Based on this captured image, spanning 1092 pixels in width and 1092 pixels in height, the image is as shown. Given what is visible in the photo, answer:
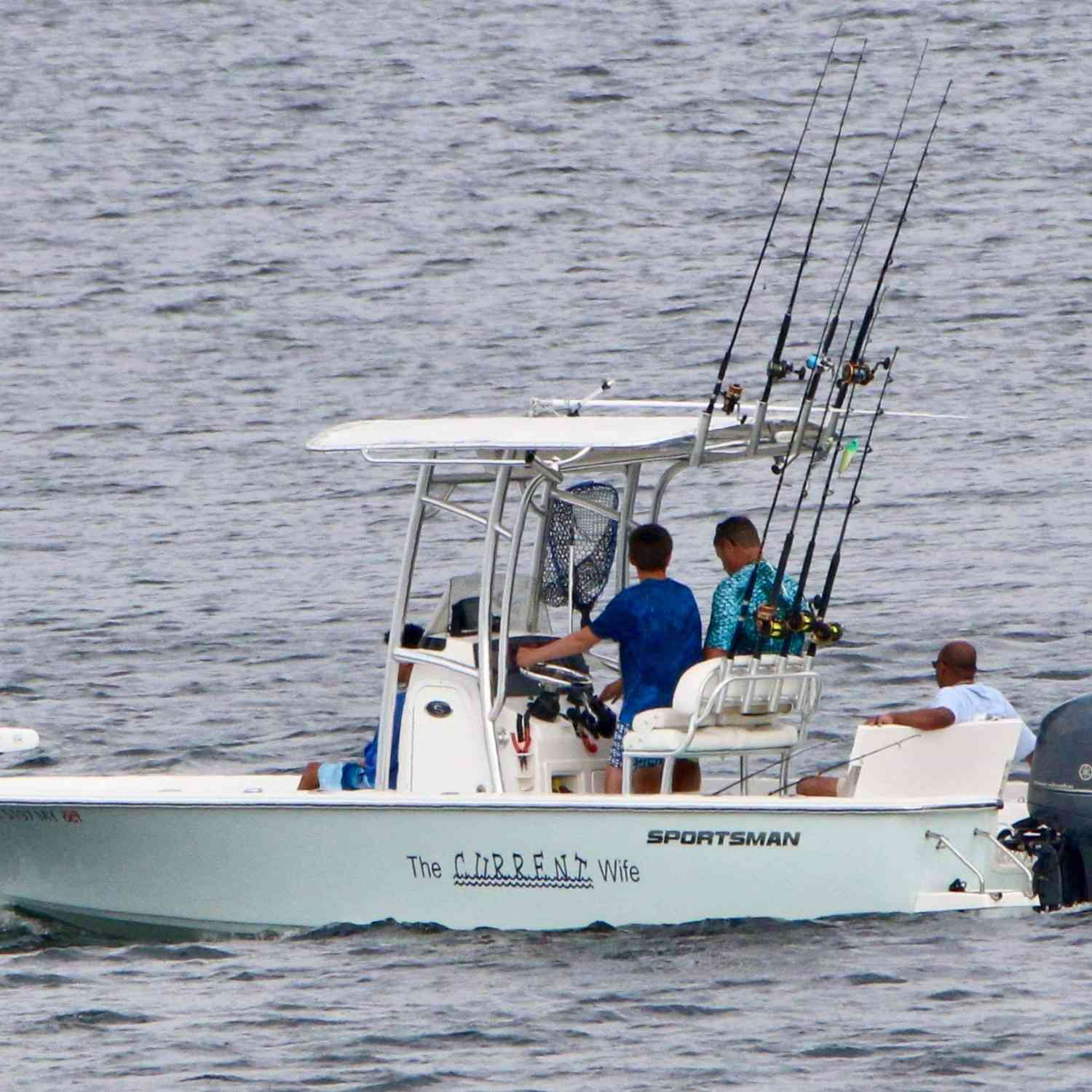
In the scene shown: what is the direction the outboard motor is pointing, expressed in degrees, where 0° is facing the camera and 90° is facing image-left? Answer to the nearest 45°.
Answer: approximately 90°

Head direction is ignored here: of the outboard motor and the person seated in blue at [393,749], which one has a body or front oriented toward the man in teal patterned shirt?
the outboard motor

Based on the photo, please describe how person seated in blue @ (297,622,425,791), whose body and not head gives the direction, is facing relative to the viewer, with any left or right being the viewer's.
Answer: facing to the left of the viewer

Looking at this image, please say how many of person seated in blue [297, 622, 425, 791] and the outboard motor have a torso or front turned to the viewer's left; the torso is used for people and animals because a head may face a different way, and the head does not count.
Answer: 2

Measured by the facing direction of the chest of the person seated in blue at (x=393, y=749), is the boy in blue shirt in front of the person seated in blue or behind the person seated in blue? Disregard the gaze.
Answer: behind

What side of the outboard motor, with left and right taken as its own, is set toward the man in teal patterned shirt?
front

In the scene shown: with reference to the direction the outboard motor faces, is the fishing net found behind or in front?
in front

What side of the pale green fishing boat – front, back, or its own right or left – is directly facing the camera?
left

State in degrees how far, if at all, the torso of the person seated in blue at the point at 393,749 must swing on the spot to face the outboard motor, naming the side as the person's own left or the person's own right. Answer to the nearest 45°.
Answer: approximately 180°
